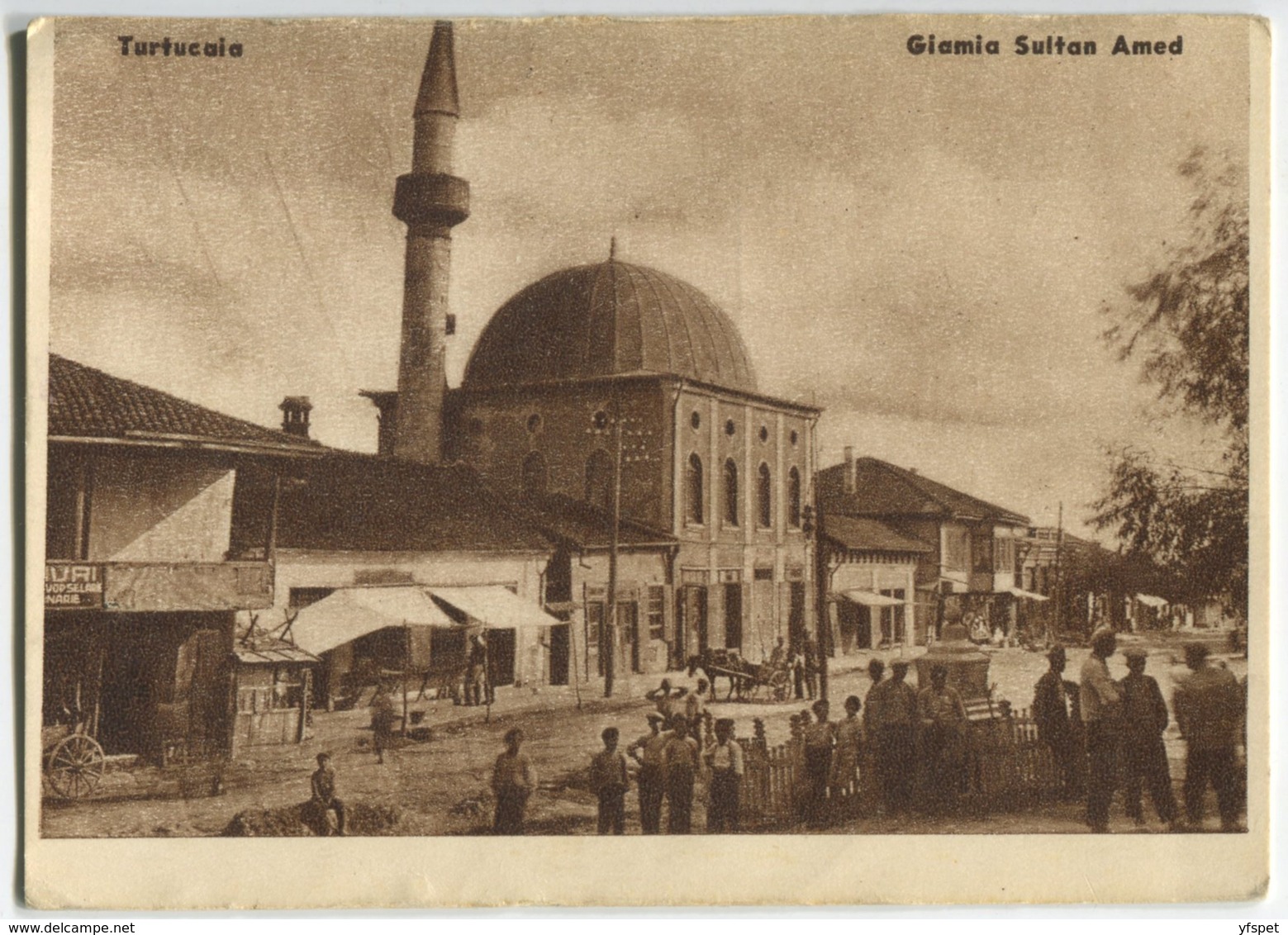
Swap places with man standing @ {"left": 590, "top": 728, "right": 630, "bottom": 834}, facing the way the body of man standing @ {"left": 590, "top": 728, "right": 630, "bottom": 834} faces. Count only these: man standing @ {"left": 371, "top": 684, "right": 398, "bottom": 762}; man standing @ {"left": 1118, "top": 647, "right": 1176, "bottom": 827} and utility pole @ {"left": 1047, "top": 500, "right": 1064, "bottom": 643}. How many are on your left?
2

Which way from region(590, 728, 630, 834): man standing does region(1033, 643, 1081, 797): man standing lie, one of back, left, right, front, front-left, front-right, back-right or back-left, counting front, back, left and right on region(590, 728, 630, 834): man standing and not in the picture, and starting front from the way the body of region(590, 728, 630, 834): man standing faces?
left

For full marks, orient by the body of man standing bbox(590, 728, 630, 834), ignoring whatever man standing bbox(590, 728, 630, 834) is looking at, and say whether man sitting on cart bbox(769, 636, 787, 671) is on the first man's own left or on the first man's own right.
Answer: on the first man's own left

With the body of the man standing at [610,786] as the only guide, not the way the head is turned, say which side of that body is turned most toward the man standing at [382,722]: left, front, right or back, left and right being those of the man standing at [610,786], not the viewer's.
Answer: back

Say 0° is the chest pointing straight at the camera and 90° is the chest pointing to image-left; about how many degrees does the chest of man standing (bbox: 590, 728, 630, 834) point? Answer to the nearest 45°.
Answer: approximately 0°
